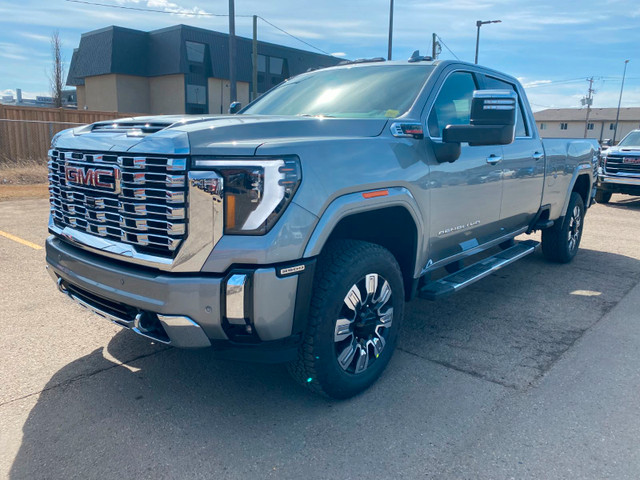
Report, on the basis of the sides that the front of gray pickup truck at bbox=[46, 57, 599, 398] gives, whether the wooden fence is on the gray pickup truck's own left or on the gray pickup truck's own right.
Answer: on the gray pickup truck's own right

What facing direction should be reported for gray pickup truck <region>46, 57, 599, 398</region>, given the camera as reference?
facing the viewer and to the left of the viewer

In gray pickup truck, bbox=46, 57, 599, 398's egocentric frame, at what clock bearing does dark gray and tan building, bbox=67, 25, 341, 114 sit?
The dark gray and tan building is roughly at 4 o'clock from the gray pickup truck.

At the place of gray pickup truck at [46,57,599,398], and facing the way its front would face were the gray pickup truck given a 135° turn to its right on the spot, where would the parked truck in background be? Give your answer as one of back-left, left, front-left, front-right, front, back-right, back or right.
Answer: front-right

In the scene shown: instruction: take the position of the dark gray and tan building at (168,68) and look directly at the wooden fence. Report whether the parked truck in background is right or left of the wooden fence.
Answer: left
